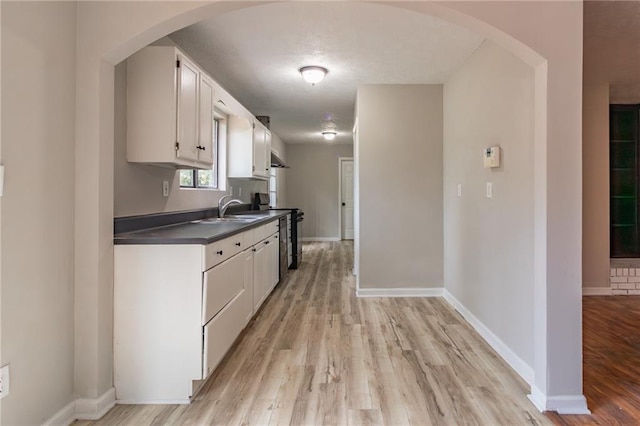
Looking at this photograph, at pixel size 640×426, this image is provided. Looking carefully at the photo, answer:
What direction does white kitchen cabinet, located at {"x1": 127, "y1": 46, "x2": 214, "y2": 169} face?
to the viewer's right

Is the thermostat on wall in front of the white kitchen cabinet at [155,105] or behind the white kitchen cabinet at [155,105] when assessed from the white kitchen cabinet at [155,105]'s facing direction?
in front

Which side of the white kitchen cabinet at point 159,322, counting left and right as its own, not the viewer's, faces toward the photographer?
right

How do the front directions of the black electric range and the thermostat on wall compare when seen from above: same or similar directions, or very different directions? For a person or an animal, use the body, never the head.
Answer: very different directions

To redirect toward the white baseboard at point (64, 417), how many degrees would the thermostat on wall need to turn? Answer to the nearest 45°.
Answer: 0° — it already faces it

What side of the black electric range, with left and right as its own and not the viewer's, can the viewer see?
right

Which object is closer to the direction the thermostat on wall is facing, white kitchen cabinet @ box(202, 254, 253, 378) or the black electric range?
the white kitchen cabinet

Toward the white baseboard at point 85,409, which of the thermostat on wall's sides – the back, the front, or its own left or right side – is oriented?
front

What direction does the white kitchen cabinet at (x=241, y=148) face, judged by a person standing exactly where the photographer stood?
facing to the right of the viewer

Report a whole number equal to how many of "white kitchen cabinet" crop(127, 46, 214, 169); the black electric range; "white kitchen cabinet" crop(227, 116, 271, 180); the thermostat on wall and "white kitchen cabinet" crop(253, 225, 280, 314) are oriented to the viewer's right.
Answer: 4

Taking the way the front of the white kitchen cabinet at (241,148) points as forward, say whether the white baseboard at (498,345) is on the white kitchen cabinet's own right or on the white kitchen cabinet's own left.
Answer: on the white kitchen cabinet's own right

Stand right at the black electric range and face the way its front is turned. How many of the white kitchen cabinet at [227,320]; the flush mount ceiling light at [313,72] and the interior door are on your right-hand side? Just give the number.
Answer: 2
